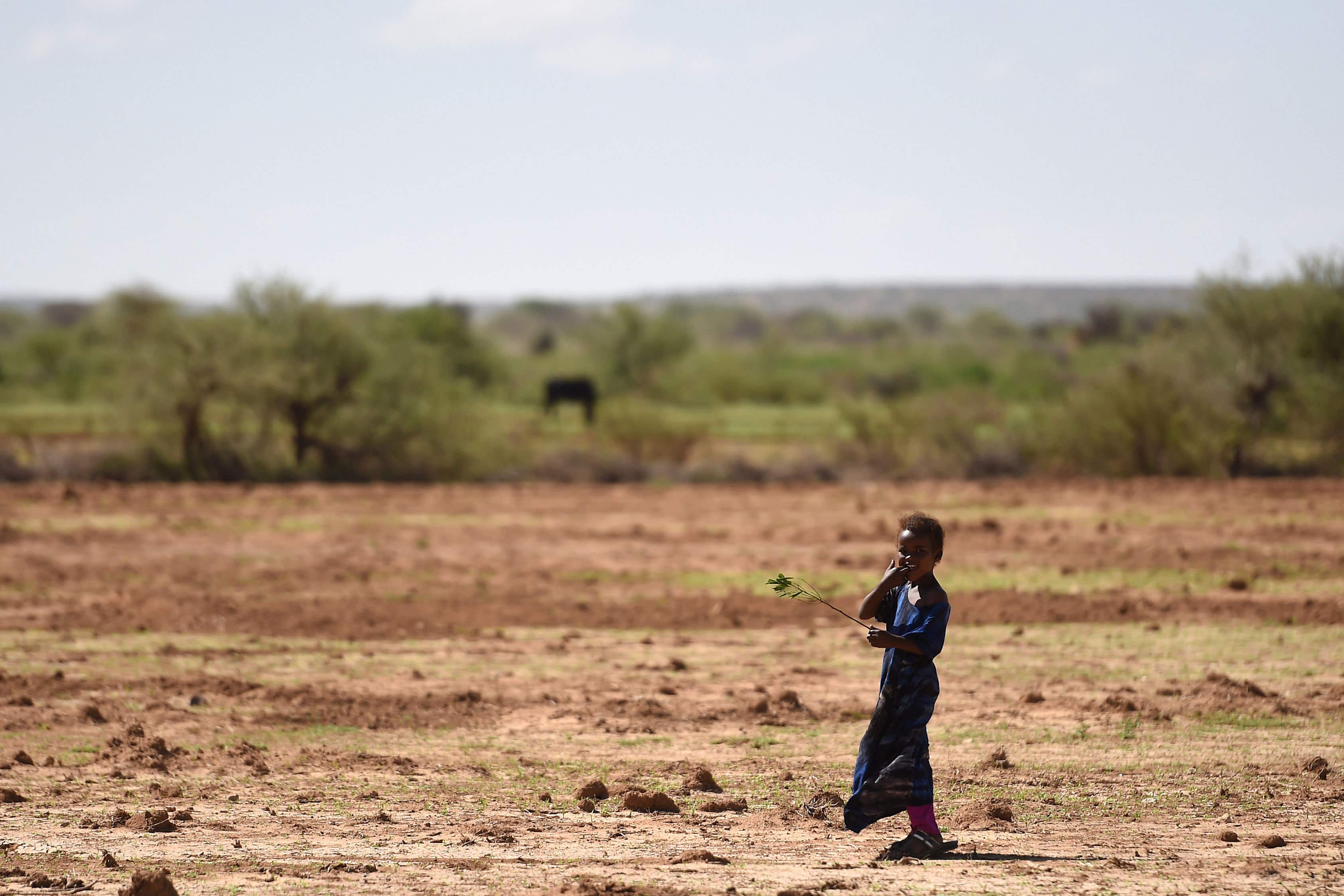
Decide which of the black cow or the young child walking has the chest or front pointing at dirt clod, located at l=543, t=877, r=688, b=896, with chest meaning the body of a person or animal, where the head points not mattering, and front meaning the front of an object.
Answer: the young child walking

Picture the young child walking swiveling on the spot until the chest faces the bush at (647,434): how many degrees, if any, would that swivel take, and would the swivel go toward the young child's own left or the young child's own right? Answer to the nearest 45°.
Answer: approximately 135° to the young child's own right

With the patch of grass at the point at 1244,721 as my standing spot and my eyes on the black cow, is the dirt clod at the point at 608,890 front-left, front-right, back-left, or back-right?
back-left

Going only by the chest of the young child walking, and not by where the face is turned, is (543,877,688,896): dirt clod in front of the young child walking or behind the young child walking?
in front

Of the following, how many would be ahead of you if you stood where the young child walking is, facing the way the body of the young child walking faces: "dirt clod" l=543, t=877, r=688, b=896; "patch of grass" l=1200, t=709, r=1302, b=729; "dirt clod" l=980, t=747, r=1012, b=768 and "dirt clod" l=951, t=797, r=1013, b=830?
1
